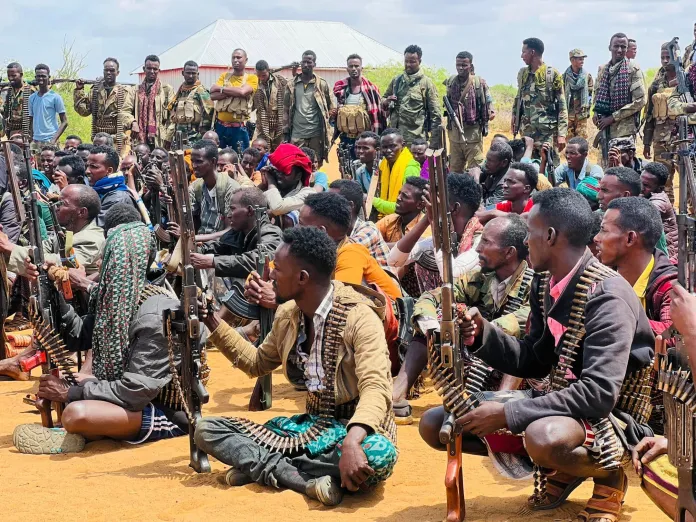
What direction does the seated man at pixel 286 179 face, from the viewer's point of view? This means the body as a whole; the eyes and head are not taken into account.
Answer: to the viewer's left

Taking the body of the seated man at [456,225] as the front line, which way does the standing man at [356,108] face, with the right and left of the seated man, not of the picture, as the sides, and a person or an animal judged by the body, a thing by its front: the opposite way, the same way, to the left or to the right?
to the left

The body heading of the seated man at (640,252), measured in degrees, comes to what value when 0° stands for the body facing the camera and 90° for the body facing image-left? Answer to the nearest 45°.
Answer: approximately 90°

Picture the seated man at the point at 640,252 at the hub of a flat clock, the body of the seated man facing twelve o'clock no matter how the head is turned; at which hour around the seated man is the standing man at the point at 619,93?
The standing man is roughly at 3 o'clock from the seated man.

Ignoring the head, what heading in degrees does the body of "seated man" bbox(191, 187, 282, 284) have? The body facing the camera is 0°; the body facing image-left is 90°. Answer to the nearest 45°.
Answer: approximately 90°

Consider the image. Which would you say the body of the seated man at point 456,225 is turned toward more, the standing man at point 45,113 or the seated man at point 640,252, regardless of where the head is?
the standing man

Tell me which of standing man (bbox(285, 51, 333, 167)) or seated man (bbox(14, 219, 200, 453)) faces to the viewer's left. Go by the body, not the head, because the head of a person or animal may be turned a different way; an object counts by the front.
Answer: the seated man

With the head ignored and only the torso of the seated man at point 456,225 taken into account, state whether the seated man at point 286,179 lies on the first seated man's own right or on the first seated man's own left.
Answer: on the first seated man's own right

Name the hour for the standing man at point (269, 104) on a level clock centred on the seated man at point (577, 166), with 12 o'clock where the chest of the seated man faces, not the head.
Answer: The standing man is roughly at 3 o'clock from the seated man.

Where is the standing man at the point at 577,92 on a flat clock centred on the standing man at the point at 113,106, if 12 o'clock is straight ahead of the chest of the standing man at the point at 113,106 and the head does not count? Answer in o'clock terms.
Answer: the standing man at the point at 577,92 is roughly at 10 o'clock from the standing man at the point at 113,106.
